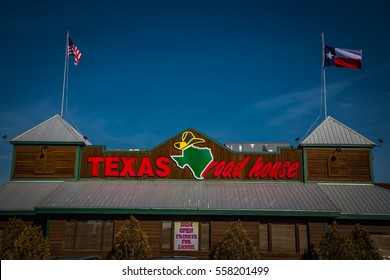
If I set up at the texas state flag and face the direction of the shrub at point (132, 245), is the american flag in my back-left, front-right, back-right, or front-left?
front-right

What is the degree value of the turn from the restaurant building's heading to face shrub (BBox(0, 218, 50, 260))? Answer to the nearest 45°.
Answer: approximately 45° to its right

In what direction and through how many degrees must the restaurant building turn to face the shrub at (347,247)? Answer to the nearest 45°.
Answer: approximately 45° to its left

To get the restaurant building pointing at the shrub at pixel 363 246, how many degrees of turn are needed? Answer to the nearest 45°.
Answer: approximately 45° to its left

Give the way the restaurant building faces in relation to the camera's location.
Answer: facing the viewer

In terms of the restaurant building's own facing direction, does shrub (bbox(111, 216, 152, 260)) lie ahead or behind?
ahead
